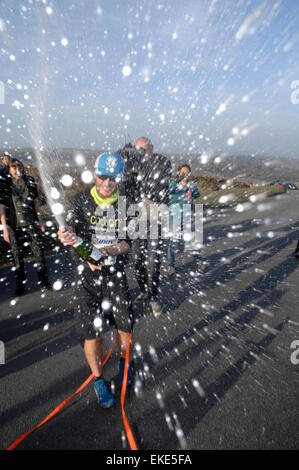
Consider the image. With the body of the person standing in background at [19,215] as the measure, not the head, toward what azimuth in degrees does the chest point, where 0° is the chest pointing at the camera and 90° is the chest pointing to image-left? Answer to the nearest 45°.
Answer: approximately 0°

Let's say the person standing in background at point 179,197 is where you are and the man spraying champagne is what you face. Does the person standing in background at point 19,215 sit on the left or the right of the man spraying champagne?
right

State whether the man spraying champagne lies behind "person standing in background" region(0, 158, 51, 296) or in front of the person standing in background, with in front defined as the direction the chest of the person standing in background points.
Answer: in front

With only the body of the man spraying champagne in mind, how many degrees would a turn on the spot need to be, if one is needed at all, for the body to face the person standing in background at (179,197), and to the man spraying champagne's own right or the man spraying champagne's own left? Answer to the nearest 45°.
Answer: approximately 135° to the man spraying champagne's own left

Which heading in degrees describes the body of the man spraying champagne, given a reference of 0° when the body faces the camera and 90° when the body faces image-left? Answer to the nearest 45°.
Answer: approximately 0°

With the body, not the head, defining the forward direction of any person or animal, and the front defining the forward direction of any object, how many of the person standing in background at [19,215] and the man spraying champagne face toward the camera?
2

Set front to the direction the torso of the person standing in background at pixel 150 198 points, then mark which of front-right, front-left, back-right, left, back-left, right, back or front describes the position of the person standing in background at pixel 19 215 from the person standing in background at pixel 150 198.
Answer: front-right
